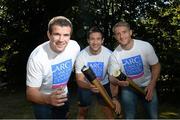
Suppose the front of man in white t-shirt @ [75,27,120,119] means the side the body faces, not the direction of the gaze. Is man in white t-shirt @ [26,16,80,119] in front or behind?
in front

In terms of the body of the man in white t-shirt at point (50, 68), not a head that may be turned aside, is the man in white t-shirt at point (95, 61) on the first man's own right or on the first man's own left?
on the first man's own left

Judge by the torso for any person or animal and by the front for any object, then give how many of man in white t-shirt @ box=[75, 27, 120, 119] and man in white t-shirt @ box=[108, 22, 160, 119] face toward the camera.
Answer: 2

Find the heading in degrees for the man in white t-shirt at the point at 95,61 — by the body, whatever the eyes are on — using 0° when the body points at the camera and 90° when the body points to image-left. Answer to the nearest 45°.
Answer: approximately 0°

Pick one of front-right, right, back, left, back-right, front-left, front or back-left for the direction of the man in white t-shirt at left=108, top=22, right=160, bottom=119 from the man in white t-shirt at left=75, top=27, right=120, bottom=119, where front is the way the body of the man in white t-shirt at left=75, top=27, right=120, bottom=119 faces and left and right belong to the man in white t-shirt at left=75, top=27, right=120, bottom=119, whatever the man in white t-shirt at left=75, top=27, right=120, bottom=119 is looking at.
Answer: front-left

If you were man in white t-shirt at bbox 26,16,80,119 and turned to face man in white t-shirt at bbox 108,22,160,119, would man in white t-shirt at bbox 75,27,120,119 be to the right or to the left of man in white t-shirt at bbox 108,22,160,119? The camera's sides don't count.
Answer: left

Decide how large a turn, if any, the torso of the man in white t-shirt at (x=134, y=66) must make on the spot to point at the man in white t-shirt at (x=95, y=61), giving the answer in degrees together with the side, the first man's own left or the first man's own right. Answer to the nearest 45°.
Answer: approximately 135° to the first man's own right
